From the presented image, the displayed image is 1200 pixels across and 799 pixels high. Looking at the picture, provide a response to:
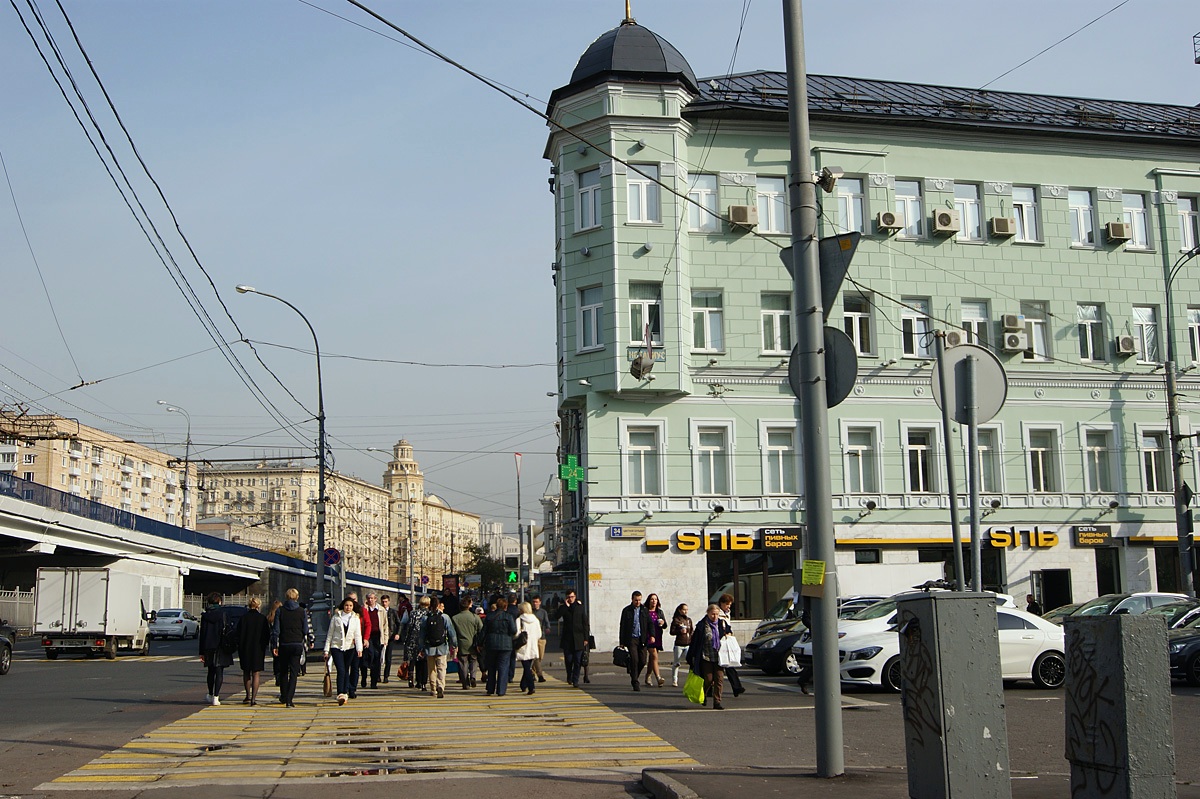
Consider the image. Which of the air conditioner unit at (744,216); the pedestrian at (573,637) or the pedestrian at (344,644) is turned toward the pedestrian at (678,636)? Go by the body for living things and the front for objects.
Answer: the air conditioner unit

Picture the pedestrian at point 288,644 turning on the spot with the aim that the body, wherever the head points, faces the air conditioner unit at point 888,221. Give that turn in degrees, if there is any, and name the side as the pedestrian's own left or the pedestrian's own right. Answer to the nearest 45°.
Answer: approximately 45° to the pedestrian's own right

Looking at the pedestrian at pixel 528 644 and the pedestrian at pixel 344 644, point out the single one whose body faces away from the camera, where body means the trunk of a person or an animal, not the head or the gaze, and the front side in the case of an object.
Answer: the pedestrian at pixel 528 644

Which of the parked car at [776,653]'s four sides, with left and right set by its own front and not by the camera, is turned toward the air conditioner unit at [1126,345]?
back

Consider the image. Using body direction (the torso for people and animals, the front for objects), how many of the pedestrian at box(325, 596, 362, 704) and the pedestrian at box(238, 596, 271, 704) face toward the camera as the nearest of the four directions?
1

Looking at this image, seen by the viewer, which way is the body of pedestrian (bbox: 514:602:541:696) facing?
away from the camera

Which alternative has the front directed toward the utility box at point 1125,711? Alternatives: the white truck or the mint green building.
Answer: the mint green building

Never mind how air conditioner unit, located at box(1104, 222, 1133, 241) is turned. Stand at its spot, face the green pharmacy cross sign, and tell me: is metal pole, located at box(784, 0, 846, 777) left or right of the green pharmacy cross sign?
left

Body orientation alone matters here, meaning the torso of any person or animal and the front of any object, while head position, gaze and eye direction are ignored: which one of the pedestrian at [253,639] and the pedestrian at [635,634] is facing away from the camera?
the pedestrian at [253,639]

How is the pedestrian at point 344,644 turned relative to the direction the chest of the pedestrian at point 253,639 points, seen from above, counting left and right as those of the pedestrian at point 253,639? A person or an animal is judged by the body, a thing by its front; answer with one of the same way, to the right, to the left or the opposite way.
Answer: the opposite way

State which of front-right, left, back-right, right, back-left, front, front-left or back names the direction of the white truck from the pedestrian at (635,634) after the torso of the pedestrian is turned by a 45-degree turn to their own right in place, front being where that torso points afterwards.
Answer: right
